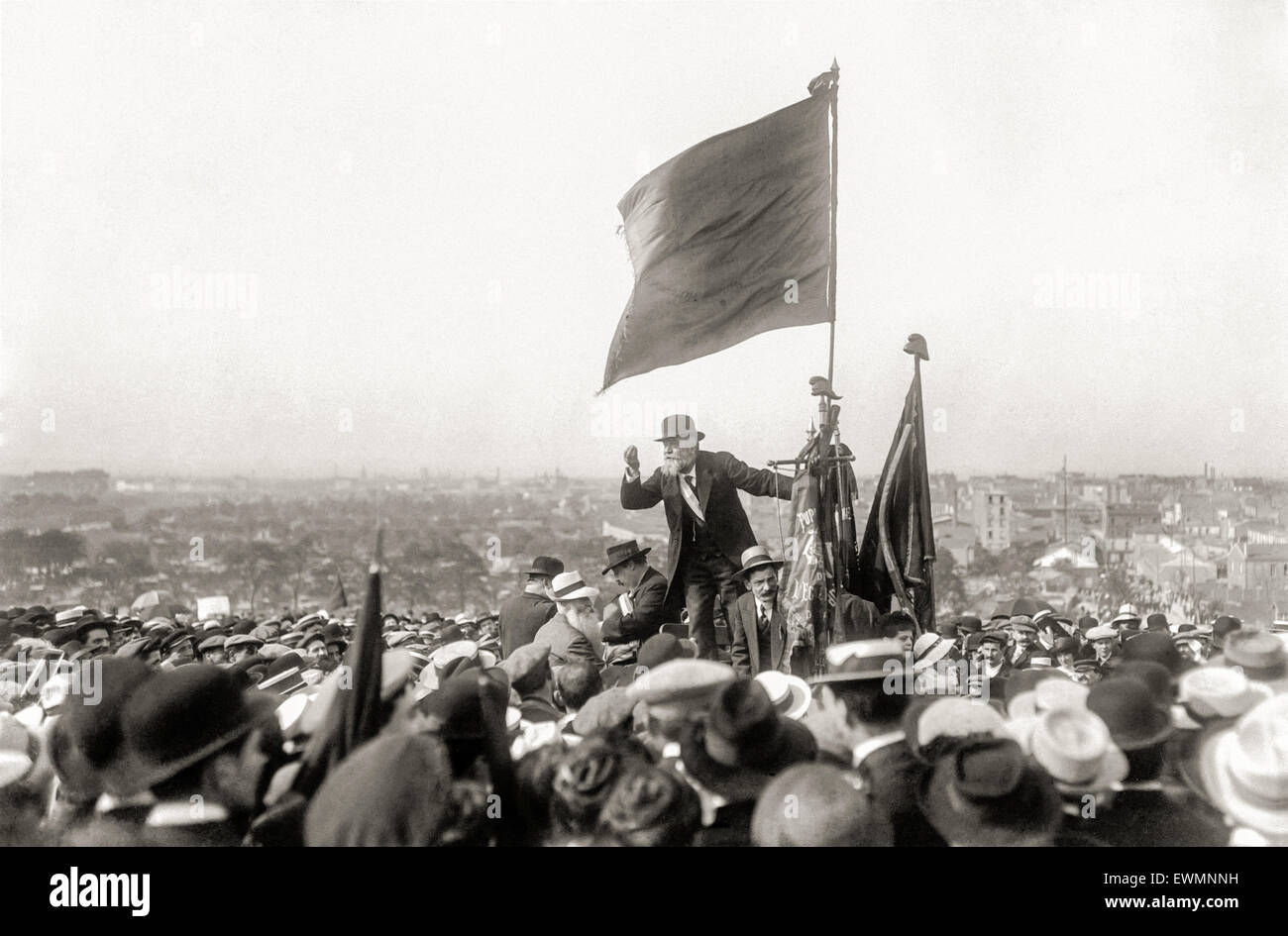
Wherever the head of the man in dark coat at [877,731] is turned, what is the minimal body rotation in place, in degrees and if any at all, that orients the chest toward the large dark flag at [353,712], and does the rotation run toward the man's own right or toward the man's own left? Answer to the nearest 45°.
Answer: approximately 45° to the man's own left

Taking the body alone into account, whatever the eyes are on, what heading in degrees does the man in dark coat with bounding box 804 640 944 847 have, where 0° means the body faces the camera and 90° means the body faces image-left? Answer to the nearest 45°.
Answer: approximately 135°

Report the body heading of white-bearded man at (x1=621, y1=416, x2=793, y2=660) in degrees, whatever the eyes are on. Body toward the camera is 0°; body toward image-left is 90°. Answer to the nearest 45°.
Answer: approximately 45°

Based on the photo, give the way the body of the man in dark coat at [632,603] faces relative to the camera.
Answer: to the viewer's left

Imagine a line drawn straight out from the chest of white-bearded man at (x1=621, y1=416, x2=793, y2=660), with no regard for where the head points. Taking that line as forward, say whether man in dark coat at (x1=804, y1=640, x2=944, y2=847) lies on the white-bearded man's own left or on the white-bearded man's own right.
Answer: on the white-bearded man's own left

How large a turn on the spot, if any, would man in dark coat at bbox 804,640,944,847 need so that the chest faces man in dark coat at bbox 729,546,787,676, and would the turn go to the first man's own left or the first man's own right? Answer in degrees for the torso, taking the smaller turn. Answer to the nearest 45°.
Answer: approximately 45° to the first man's own right

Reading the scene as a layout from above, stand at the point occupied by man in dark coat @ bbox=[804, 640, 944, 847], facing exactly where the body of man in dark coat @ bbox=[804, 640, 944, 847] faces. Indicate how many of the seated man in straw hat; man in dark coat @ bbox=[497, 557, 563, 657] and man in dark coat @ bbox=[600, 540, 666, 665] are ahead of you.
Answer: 3

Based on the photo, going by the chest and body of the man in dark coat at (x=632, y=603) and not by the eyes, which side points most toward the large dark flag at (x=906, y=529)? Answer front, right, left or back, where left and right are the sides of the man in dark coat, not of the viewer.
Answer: back

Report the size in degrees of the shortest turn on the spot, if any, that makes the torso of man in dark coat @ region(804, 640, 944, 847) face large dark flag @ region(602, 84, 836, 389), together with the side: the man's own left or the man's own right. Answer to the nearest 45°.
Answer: approximately 45° to the man's own right
